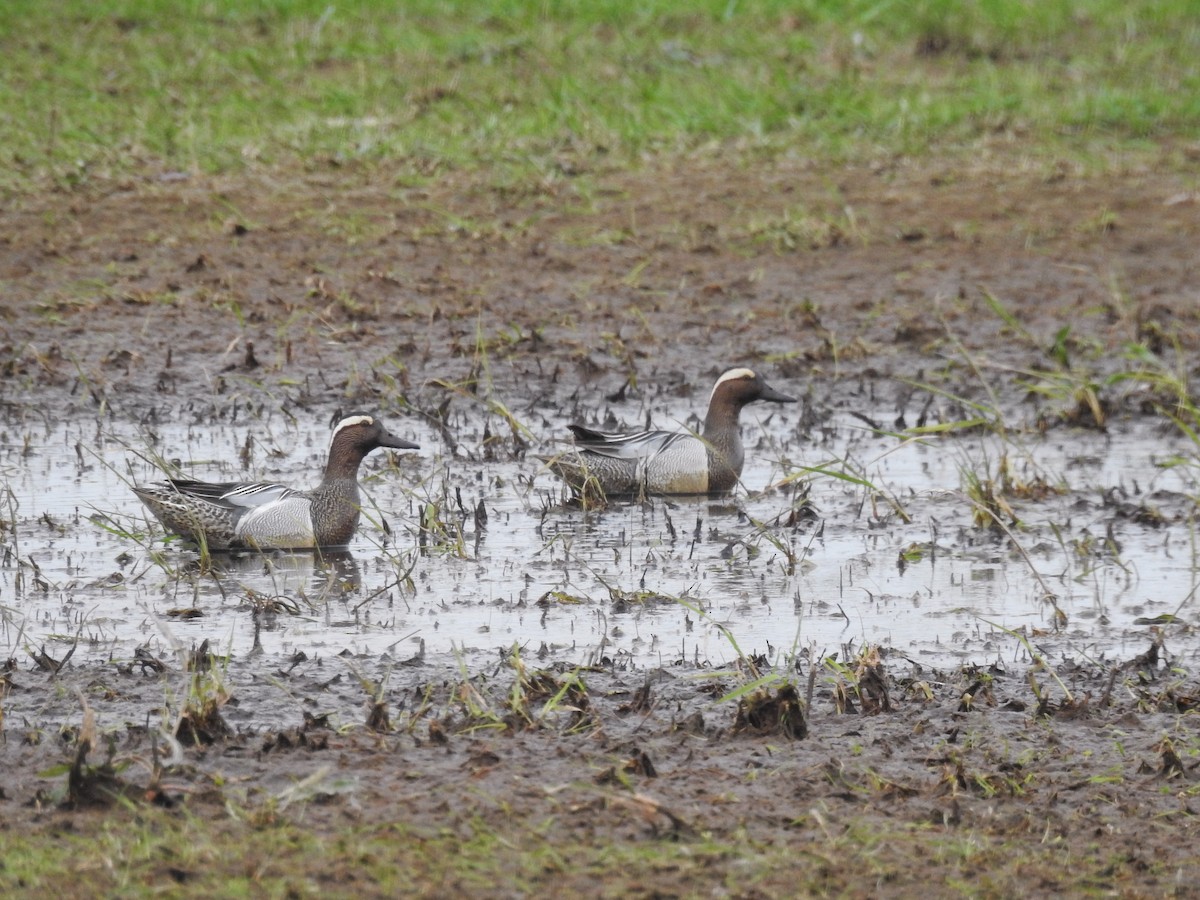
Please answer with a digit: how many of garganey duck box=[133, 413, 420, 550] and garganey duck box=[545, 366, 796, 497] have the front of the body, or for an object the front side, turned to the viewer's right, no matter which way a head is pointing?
2

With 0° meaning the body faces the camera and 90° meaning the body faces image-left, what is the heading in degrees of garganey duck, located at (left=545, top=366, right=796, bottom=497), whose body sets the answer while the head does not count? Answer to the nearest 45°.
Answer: approximately 270°

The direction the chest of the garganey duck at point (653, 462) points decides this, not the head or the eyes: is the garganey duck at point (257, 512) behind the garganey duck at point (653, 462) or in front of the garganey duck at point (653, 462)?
behind

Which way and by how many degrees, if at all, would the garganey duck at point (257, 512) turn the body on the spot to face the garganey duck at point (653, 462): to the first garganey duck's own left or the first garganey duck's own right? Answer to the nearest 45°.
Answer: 0° — it already faces it

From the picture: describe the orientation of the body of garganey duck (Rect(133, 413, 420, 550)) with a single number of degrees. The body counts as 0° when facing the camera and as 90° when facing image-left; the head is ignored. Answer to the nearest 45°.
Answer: approximately 270°
